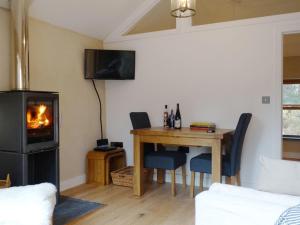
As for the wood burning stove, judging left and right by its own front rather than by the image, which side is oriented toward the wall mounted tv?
left

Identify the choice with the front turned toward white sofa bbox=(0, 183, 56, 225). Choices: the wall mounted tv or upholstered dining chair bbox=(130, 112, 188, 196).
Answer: the wall mounted tv

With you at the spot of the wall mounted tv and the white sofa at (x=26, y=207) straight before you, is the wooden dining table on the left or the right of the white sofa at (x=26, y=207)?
left

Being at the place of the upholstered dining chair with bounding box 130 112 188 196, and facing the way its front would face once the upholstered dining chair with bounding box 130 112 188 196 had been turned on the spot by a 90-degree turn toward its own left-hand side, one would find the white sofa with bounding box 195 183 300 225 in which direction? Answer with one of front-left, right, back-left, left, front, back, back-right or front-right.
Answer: back

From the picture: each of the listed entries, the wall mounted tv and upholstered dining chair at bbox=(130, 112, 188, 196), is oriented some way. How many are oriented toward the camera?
1

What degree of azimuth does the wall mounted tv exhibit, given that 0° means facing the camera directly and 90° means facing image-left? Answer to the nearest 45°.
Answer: approximately 0°

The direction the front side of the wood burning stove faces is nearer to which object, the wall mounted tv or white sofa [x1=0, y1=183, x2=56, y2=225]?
the white sofa

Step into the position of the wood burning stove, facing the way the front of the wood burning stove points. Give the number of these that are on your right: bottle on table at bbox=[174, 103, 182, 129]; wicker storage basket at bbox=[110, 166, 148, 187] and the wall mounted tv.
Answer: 0

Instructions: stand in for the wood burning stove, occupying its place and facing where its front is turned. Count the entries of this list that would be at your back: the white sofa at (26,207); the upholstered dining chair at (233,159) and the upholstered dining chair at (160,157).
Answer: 0

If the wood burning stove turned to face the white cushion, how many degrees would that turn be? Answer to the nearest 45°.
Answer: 0° — it already faces it

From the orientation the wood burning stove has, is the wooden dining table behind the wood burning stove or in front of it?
in front

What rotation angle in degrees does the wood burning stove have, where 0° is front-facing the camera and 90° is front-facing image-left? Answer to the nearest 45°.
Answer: approximately 315°
